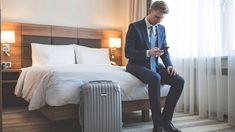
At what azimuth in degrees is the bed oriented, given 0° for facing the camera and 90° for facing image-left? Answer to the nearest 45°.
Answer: approximately 315°

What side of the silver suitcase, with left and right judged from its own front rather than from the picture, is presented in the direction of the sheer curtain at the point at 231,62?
left

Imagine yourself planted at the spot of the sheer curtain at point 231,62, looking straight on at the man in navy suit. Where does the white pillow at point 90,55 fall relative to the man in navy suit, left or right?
right

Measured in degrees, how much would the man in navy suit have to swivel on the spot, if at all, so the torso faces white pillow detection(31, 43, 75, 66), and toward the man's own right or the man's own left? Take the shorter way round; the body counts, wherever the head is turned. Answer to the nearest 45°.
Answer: approximately 180°

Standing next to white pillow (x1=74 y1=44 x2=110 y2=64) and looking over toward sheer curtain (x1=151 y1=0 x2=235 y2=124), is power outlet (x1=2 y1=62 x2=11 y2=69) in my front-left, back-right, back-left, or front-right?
back-right

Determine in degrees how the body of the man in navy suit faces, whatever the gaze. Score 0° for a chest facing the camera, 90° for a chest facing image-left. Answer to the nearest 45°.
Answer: approximately 315°

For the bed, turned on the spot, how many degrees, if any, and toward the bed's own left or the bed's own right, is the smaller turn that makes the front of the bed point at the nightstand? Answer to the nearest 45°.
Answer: approximately 180°

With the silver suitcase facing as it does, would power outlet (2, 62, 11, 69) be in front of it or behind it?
behind

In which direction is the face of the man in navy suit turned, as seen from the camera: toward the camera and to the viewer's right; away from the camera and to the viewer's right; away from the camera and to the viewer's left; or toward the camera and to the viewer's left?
toward the camera and to the viewer's right

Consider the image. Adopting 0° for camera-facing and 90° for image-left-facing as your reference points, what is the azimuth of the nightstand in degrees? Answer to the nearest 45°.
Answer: approximately 0°
